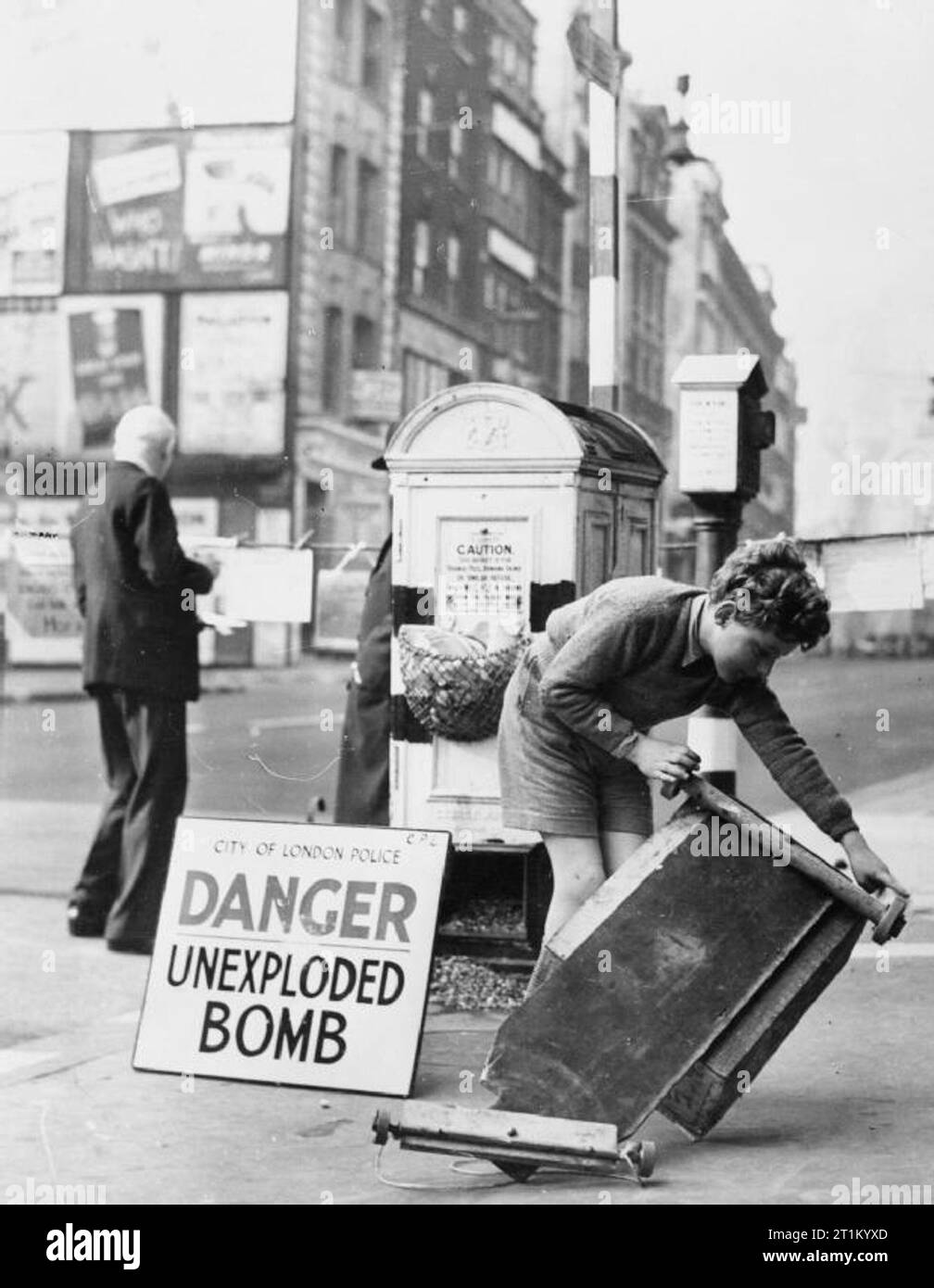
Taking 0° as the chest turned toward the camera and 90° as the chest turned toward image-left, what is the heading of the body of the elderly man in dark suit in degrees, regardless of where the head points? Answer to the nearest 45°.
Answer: approximately 225°

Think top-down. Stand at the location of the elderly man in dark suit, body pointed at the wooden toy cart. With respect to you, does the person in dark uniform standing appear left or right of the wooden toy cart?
left

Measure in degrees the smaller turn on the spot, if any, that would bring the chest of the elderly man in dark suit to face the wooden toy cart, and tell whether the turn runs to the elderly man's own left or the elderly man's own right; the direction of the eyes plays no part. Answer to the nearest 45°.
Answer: approximately 135° to the elderly man's own right

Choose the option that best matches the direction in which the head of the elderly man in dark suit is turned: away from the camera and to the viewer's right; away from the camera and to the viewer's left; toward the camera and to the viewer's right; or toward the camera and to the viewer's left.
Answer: away from the camera and to the viewer's right

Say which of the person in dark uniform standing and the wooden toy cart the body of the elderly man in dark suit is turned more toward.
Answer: the person in dark uniform standing
